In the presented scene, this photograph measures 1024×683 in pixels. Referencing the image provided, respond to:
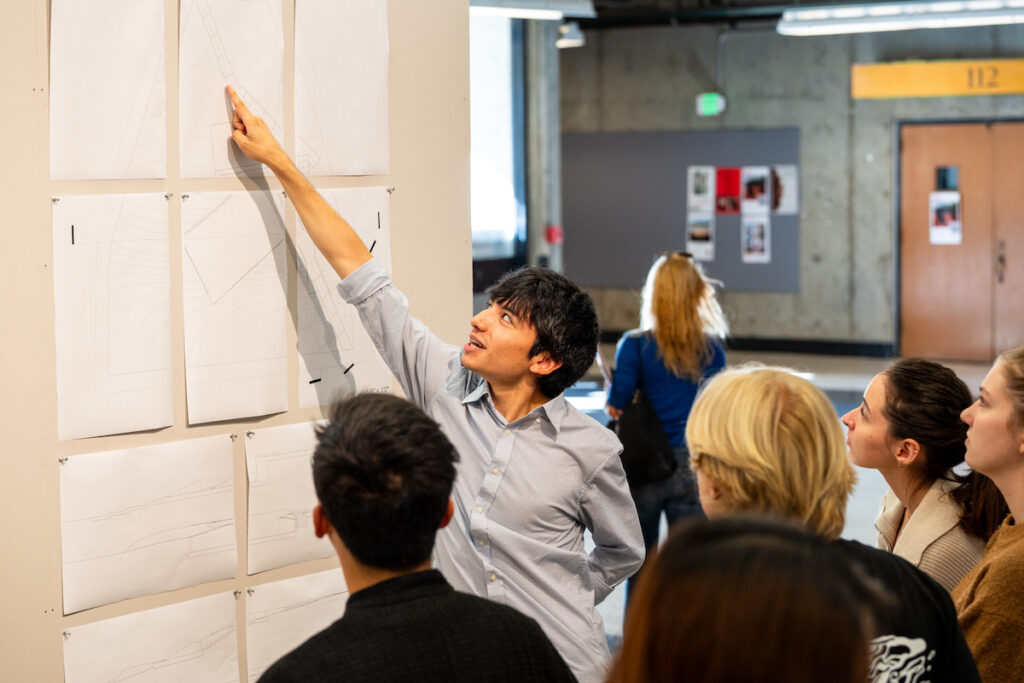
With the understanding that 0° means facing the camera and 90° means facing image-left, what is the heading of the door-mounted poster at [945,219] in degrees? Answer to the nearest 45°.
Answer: approximately 0°

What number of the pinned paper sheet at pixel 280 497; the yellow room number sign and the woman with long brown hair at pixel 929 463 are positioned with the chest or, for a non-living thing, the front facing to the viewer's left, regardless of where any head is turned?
1

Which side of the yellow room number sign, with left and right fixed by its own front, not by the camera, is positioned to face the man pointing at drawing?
front

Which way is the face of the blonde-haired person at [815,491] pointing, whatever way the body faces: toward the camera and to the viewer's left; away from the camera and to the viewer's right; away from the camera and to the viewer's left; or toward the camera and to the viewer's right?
away from the camera and to the viewer's left

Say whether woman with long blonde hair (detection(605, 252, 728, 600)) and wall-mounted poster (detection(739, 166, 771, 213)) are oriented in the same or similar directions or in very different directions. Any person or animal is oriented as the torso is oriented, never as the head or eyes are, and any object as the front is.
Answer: very different directions

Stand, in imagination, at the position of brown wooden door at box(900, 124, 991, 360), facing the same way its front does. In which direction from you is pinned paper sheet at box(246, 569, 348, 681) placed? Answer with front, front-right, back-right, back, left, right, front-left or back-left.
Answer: front

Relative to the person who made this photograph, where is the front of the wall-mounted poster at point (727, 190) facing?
facing the viewer

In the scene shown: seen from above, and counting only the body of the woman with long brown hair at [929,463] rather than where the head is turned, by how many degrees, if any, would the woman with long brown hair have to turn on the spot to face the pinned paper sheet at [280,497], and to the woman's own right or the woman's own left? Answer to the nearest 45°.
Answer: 0° — they already face it

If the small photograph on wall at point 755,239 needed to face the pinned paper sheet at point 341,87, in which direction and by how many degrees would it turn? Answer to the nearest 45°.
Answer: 0° — it already faces it

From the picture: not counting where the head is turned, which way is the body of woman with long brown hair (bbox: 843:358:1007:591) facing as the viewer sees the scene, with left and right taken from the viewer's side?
facing to the left of the viewer

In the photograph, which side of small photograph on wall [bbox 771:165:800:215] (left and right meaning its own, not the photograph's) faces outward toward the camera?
front

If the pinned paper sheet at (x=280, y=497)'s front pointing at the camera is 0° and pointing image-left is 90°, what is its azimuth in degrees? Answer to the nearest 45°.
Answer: approximately 315°

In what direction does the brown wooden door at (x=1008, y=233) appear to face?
toward the camera
